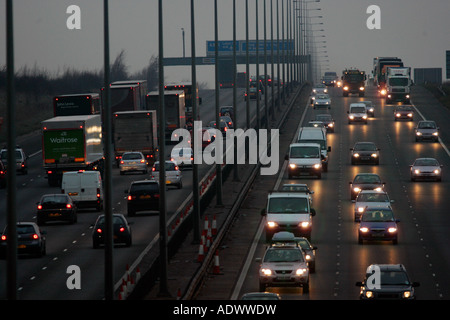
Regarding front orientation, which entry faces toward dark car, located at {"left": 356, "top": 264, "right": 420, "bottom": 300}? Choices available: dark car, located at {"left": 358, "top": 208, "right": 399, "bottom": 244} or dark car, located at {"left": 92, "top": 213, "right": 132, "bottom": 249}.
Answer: dark car, located at {"left": 358, "top": 208, "right": 399, "bottom": 244}

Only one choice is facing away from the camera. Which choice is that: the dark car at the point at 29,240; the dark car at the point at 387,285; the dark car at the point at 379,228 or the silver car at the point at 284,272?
the dark car at the point at 29,240

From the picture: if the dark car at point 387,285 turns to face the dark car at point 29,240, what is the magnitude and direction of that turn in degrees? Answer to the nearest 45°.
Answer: approximately 135° to its right

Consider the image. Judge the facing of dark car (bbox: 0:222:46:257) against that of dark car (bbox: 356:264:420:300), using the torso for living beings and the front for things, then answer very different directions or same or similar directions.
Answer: very different directions

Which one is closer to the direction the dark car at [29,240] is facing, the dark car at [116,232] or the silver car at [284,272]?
the dark car

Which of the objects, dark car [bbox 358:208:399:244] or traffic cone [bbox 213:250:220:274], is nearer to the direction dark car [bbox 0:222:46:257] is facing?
the dark car

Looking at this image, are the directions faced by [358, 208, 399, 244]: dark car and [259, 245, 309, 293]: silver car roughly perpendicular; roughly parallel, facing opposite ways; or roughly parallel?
roughly parallel

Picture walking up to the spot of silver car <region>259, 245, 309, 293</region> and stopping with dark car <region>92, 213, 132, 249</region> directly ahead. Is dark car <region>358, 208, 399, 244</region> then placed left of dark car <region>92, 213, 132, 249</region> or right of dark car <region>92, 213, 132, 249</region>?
right

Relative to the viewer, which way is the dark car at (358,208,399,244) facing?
toward the camera

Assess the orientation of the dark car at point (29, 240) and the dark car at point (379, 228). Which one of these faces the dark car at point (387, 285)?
the dark car at point (379, 228)

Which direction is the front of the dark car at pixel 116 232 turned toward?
away from the camera

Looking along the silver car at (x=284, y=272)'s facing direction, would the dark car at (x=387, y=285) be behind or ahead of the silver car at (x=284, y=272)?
ahead

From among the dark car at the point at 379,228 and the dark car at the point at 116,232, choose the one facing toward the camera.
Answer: the dark car at the point at 379,228

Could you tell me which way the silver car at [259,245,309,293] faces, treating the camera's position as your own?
facing the viewer

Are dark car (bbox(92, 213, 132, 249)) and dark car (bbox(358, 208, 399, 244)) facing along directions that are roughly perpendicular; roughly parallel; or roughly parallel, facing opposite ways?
roughly parallel, facing opposite ways

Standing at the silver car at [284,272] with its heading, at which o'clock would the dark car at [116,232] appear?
The dark car is roughly at 5 o'clock from the silver car.

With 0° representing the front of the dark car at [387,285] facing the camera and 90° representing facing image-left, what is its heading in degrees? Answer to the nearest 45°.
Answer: approximately 0°

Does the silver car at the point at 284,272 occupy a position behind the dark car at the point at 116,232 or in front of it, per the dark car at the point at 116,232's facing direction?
behind

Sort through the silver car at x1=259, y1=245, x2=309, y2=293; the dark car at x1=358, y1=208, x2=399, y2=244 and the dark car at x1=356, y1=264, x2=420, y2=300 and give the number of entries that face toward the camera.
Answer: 3
